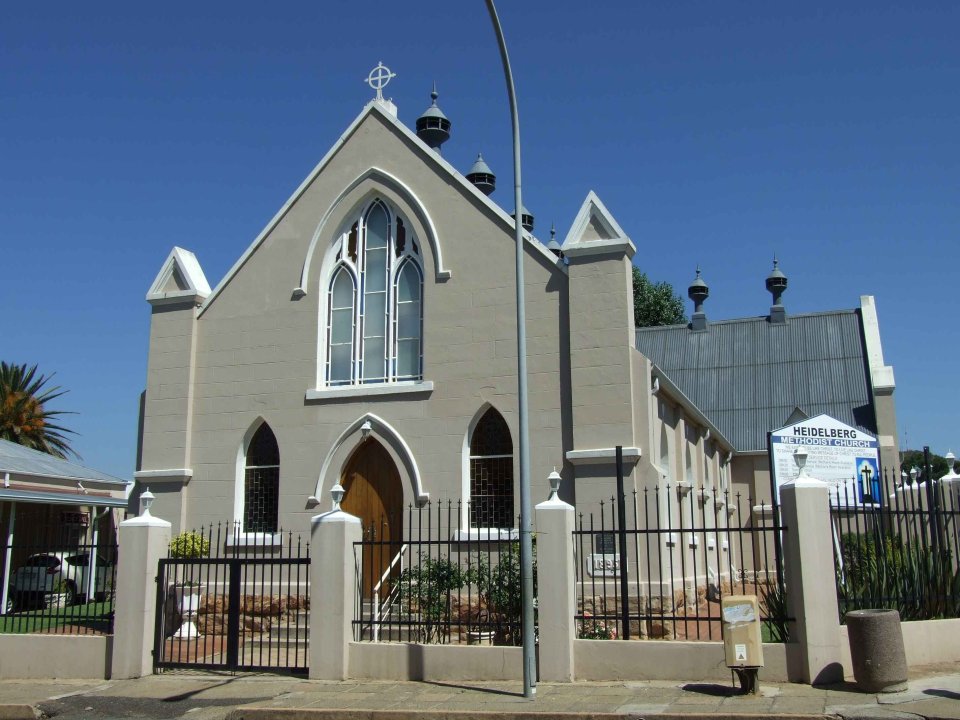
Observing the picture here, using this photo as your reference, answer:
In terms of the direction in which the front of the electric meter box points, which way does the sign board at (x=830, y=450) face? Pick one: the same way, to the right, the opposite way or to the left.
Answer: the same way

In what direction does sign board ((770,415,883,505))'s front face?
toward the camera

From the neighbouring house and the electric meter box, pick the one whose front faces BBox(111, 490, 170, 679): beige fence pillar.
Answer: the neighbouring house

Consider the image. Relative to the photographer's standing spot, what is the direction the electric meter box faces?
facing the viewer

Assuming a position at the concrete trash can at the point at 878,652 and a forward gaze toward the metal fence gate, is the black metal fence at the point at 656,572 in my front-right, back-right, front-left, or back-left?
front-right

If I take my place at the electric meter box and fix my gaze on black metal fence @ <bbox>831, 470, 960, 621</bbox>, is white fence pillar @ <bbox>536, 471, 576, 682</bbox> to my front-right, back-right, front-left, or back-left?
back-left

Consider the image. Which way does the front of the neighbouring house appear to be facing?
toward the camera

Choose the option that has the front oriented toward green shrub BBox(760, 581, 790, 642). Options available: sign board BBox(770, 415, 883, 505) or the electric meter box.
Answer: the sign board

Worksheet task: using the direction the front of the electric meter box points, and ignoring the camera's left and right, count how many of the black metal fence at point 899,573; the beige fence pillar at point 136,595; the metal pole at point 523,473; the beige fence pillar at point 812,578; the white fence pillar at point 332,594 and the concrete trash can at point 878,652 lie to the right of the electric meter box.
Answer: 3

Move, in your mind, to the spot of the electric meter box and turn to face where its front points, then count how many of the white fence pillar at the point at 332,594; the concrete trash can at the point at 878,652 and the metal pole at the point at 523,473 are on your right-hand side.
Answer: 2

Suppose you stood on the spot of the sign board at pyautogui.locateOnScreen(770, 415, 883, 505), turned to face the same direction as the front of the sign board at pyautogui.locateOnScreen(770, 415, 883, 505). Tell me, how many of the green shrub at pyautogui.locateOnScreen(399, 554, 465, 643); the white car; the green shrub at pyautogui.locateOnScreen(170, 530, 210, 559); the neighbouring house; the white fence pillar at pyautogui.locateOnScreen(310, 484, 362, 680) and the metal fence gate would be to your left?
0

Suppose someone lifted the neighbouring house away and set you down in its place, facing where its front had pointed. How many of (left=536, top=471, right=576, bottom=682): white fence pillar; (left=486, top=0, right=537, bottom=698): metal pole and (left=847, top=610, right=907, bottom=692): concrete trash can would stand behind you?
0

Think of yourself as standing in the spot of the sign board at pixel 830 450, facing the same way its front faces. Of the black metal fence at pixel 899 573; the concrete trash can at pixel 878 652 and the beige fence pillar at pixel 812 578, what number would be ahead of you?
3

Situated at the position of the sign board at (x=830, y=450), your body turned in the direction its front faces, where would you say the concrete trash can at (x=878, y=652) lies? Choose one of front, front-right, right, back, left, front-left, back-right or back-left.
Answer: front

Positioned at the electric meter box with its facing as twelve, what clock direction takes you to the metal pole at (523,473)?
The metal pole is roughly at 3 o'clock from the electric meter box.

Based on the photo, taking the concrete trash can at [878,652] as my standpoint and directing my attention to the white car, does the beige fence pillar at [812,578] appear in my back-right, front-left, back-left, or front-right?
front-right

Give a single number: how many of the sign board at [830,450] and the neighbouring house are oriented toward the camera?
2

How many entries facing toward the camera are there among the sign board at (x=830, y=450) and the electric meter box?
2
